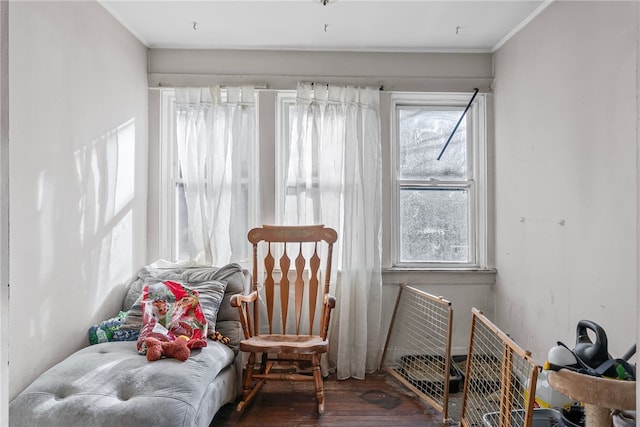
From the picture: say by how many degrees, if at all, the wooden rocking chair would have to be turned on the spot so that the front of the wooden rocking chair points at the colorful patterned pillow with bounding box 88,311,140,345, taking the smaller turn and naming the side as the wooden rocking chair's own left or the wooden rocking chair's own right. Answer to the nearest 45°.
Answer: approximately 45° to the wooden rocking chair's own right

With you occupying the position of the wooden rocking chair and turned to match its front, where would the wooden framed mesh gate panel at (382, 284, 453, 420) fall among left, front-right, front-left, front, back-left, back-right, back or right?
left

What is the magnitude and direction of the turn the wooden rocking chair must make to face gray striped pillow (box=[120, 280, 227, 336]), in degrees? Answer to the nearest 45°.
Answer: approximately 45° to its right

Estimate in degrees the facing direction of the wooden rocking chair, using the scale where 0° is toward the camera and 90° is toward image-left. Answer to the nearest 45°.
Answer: approximately 0°

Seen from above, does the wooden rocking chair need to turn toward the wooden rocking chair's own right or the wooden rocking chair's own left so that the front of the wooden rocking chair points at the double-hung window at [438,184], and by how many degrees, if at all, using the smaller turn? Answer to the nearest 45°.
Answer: approximately 90° to the wooden rocking chair's own left

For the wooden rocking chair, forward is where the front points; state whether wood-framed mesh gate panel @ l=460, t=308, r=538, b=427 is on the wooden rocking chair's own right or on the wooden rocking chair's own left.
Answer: on the wooden rocking chair's own left
